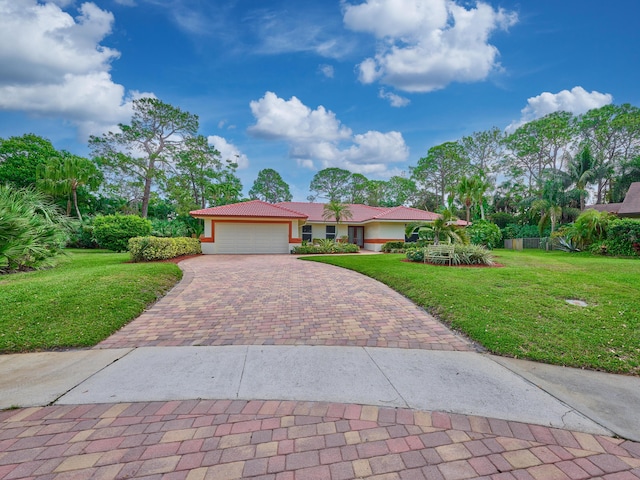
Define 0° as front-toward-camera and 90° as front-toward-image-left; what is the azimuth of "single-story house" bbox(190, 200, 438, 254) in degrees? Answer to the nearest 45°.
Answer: approximately 0°

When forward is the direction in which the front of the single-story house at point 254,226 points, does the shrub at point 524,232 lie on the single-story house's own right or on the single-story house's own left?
on the single-story house's own left

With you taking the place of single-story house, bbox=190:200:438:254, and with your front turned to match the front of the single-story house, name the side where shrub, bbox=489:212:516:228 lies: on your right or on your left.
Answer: on your left

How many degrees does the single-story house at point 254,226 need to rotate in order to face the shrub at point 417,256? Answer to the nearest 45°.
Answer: approximately 45° to its left

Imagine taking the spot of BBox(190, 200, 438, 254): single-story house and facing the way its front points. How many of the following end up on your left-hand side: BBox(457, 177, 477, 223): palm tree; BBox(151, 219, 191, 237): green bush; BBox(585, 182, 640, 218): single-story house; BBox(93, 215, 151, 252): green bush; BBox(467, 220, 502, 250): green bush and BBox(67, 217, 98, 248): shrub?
3

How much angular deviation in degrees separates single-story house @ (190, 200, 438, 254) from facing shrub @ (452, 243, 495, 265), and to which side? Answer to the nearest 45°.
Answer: approximately 45° to its left

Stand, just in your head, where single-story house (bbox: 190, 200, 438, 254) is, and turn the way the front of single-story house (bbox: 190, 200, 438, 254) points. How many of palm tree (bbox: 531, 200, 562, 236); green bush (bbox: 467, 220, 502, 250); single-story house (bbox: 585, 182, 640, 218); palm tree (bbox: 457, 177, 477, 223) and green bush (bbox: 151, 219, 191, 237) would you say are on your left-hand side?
4

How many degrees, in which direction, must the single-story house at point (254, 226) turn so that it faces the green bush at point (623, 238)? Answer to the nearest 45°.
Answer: approximately 90° to its left

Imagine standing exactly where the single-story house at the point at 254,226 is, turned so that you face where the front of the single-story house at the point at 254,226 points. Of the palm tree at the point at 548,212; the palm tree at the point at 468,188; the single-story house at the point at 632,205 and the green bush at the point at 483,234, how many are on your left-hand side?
4

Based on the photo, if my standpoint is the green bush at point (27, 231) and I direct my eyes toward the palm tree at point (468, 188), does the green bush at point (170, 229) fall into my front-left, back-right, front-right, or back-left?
front-left

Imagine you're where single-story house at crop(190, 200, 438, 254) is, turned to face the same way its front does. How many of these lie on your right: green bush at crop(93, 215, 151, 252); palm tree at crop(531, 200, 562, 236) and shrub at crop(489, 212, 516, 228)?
1

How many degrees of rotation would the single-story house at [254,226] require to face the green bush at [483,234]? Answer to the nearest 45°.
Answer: approximately 90° to its left

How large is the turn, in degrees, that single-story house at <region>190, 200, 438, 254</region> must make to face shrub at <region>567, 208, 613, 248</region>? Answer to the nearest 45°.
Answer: approximately 90° to its left

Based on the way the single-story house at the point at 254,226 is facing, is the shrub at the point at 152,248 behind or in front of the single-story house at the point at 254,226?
in front

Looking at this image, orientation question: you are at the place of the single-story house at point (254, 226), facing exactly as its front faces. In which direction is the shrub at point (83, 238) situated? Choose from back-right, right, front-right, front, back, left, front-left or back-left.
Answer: right
